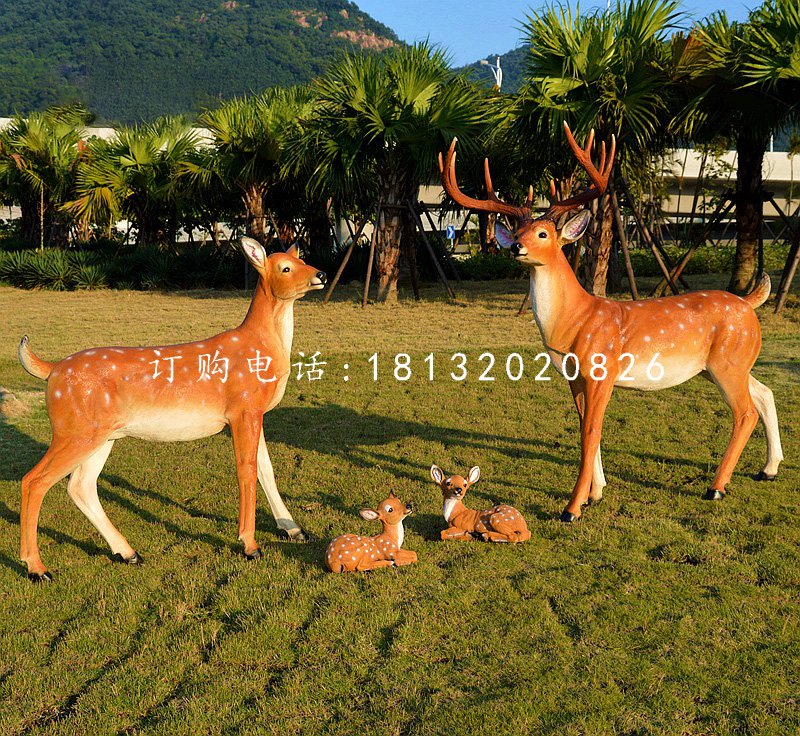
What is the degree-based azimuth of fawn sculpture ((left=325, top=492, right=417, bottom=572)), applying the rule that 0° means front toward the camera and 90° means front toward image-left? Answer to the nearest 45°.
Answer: approximately 270°

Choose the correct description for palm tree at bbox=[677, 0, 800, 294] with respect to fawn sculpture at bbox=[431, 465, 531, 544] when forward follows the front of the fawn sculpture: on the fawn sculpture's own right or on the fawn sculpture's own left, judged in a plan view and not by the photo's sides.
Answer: on the fawn sculpture's own right

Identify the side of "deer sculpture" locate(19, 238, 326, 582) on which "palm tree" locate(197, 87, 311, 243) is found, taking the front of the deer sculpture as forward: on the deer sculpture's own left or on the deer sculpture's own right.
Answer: on the deer sculpture's own left

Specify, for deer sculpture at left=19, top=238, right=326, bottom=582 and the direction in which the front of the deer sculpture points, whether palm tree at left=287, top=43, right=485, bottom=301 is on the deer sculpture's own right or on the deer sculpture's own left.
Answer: on the deer sculpture's own left

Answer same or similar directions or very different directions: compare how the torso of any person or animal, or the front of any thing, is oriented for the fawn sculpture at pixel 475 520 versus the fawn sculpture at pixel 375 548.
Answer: very different directions

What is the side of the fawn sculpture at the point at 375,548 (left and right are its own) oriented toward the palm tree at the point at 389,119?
left

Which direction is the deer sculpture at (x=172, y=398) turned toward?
to the viewer's right

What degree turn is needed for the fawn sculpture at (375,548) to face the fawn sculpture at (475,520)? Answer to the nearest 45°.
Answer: approximately 45° to its left

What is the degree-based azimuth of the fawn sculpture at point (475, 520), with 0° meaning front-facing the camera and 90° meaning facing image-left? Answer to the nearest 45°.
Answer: approximately 90°

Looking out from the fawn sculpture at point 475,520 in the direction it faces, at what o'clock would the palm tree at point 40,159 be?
The palm tree is roughly at 2 o'clock from the fawn sculpture.

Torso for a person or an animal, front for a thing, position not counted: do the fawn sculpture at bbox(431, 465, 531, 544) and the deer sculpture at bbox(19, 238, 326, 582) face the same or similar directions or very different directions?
very different directions

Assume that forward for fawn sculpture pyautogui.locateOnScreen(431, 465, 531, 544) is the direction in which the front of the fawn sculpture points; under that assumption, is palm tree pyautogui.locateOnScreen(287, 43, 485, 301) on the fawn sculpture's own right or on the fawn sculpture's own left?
on the fawn sculpture's own right

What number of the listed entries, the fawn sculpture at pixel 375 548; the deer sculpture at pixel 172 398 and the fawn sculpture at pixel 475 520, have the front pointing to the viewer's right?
2
